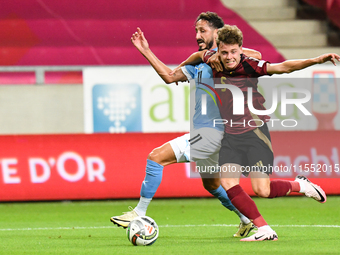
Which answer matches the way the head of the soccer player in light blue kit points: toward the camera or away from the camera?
toward the camera

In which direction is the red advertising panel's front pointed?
toward the camera

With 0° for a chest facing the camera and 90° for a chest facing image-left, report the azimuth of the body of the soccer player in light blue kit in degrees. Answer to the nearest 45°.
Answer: approximately 90°

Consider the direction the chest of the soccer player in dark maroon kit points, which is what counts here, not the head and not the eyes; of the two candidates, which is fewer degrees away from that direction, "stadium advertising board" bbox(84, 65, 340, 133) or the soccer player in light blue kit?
the soccer player in light blue kit

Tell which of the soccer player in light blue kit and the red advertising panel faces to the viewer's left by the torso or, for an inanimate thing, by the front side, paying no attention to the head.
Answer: the soccer player in light blue kit

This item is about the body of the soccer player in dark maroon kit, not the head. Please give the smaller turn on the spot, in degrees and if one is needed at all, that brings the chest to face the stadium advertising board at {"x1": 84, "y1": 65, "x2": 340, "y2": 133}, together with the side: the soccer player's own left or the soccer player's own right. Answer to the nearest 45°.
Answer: approximately 135° to the soccer player's own right

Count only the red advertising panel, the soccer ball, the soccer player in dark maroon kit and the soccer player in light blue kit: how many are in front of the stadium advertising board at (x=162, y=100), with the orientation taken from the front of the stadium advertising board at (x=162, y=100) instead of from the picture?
4

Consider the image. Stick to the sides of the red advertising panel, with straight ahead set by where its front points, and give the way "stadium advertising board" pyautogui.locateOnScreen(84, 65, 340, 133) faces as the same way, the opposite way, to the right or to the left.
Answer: the same way

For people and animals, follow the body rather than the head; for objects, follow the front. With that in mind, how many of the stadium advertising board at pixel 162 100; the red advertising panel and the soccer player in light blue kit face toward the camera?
2

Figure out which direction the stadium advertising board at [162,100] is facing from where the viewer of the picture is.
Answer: facing the viewer

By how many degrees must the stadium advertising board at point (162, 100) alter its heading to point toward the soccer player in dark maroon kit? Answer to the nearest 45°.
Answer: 0° — it already faces them

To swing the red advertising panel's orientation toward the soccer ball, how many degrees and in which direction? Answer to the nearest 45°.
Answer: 0° — it already faces it
